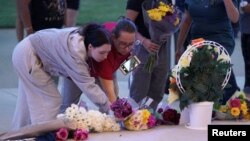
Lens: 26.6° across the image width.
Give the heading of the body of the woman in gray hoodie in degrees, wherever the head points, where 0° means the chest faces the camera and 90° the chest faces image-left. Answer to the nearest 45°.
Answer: approximately 270°

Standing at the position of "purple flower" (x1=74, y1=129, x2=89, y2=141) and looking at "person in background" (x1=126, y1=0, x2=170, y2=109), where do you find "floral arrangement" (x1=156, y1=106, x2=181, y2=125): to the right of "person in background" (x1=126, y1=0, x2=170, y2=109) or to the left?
right

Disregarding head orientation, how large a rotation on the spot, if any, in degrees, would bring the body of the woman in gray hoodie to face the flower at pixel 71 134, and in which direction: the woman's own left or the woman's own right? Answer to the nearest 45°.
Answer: approximately 90° to the woman's own right

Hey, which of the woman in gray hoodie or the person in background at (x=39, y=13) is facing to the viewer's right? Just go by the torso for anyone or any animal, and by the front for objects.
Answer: the woman in gray hoodie

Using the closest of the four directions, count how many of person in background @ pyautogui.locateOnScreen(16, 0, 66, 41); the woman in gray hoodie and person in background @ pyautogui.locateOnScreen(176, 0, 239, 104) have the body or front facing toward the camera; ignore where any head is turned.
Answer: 2

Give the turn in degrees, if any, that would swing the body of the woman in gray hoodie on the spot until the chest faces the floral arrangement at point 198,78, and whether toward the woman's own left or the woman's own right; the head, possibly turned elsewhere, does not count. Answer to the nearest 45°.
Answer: approximately 45° to the woman's own right

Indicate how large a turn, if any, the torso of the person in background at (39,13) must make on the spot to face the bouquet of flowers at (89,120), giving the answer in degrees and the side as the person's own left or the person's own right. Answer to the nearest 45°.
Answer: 0° — they already face it

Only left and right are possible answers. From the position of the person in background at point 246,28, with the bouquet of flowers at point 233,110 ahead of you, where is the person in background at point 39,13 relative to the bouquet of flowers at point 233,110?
right

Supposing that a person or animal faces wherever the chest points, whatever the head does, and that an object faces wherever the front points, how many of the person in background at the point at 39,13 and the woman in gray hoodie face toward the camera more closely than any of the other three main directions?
1

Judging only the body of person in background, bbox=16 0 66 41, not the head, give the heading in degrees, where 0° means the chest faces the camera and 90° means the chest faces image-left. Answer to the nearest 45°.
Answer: approximately 0°

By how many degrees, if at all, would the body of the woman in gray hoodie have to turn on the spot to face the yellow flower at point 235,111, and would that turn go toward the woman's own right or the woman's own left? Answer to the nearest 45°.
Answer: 0° — they already face it
